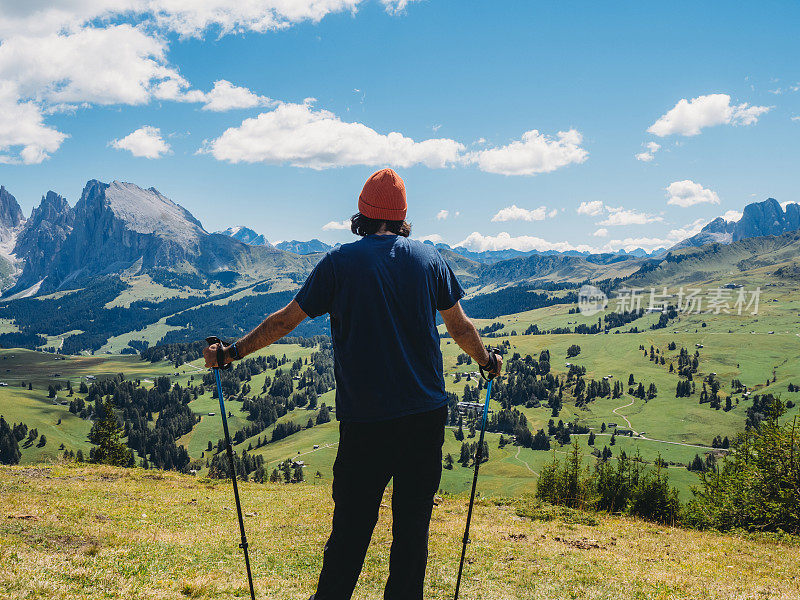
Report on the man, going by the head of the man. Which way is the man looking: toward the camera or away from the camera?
away from the camera

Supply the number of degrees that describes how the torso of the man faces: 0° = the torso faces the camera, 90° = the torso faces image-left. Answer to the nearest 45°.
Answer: approximately 180°
